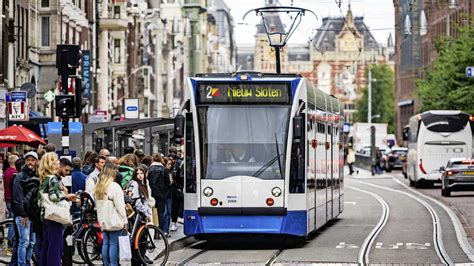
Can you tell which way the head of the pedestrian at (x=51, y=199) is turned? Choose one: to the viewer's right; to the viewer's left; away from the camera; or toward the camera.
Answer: to the viewer's right

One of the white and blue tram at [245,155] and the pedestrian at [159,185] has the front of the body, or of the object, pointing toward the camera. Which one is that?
the white and blue tram

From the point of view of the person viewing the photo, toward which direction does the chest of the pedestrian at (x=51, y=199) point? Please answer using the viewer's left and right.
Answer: facing to the right of the viewer

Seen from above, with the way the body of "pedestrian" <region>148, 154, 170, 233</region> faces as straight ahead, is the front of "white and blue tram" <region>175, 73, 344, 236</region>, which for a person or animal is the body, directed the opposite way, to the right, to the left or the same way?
the opposite way

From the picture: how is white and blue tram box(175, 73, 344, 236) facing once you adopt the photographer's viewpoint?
facing the viewer

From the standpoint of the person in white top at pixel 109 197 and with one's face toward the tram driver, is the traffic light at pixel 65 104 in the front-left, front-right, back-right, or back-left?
front-left

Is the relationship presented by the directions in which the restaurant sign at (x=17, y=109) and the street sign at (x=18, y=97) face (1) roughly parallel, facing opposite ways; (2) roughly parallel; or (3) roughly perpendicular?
roughly parallel

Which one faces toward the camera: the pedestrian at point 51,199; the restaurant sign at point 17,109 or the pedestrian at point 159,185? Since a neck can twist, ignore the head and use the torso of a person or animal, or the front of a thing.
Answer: the restaurant sign

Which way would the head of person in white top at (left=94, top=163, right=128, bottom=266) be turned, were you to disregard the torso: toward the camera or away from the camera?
away from the camera

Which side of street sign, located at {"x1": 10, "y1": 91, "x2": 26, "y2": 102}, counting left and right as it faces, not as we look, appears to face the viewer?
front
